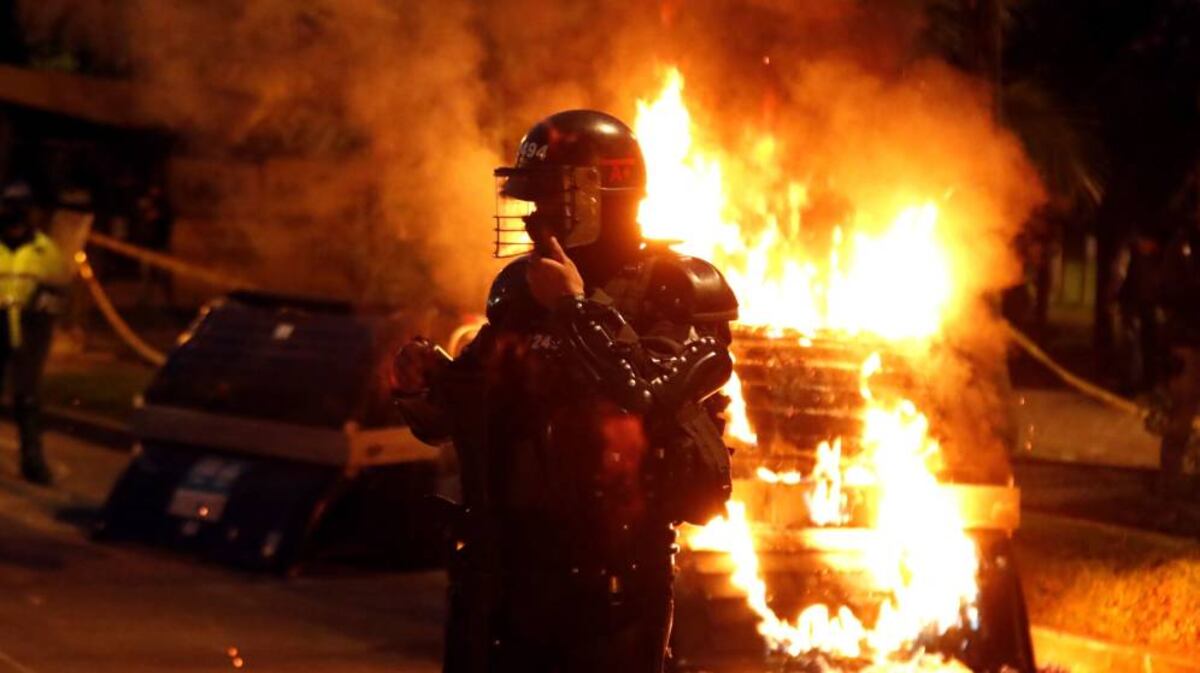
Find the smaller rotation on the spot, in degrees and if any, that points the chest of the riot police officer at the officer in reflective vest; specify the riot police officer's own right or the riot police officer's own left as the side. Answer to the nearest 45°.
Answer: approximately 90° to the riot police officer's own right

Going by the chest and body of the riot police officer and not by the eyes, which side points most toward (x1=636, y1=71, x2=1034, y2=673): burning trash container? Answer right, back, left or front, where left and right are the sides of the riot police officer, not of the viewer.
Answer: back

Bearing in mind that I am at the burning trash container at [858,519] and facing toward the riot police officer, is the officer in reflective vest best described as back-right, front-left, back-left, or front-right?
back-right

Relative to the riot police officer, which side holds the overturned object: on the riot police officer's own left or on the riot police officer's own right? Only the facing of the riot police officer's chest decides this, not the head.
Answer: on the riot police officer's own right

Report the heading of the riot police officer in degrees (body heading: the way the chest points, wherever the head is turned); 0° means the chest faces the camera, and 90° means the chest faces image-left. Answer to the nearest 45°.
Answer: approximately 45°
